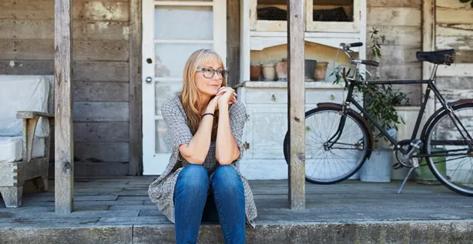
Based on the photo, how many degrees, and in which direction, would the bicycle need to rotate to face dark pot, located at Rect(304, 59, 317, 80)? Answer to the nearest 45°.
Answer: approximately 45° to its right

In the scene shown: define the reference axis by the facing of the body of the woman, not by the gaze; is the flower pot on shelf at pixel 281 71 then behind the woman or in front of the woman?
behind

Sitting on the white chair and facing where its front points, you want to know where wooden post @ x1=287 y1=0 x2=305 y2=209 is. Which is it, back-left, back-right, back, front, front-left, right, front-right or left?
left

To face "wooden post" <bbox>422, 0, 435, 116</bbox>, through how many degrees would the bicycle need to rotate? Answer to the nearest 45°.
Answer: approximately 90° to its right

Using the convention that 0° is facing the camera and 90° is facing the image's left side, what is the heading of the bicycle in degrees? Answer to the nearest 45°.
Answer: approximately 90°

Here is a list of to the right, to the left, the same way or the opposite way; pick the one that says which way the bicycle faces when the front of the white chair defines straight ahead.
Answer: to the right

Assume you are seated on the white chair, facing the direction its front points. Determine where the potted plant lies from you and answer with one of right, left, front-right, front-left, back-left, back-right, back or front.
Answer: back-left

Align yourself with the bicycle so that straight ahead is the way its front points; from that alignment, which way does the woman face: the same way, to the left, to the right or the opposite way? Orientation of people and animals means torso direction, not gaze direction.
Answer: to the left

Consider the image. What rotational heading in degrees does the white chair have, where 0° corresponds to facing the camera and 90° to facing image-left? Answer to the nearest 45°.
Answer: approximately 45°
